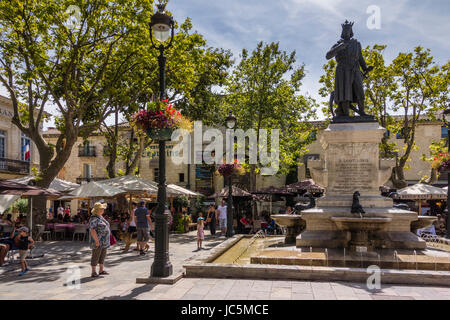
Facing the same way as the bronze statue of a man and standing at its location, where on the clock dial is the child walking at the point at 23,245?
The child walking is roughly at 2 o'clock from the bronze statue of a man.

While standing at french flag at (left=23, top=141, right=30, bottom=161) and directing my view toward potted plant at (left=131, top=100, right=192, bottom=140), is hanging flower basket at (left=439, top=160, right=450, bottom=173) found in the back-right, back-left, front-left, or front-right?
front-left

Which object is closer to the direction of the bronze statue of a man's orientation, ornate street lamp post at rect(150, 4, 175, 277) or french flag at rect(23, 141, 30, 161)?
the ornate street lamp post

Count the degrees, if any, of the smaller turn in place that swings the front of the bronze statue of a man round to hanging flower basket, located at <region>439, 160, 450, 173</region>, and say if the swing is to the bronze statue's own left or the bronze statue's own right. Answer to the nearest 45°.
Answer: approximately 135° to the bronze statue's own left

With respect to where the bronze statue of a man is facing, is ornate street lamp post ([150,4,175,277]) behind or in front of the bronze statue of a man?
in front

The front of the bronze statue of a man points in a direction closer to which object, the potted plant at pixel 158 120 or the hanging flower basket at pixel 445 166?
the potted plant

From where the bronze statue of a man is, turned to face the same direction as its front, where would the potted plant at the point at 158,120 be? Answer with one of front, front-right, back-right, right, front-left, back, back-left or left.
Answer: front-right

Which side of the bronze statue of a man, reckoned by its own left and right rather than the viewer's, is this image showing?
front

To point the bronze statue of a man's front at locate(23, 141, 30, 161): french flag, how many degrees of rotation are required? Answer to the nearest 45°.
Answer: approximately 135° to its right

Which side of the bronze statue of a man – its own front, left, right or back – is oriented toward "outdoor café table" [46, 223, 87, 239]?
right
